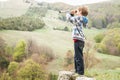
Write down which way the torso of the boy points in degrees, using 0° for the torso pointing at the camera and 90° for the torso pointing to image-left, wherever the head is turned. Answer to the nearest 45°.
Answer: approximately 90°
